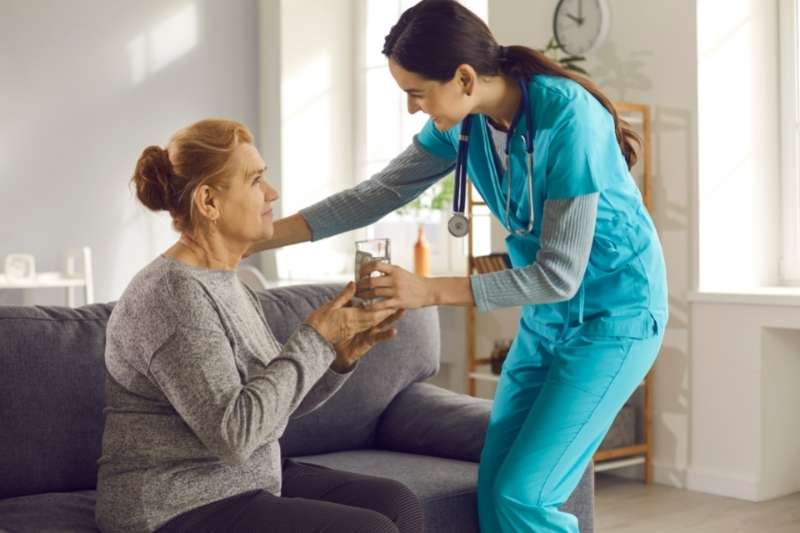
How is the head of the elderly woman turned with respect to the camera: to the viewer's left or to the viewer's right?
to the viewer's right

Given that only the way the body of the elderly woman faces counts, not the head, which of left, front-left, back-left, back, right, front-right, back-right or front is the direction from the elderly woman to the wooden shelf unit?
front-left

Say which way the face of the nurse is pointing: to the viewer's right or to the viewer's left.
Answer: to the viewer's left

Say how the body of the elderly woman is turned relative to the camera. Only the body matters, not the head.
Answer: to the viewer's right

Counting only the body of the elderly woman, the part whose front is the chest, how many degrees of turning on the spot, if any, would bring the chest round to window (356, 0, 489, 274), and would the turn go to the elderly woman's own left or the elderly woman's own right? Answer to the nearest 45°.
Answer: approximately 90° to the elderly woman's own left
